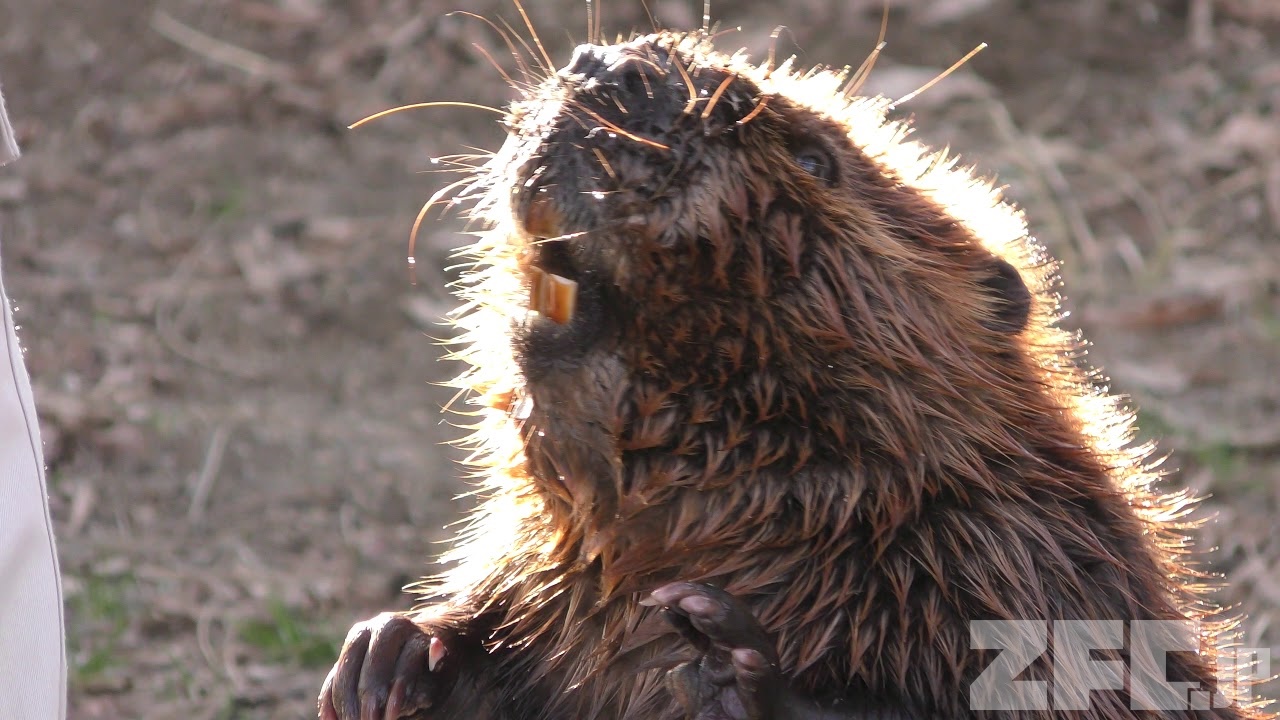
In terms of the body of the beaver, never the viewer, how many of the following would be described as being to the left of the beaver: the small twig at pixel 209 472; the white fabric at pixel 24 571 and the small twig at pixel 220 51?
0

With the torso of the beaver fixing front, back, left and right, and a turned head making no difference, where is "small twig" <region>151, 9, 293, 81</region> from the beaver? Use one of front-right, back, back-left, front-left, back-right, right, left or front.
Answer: right

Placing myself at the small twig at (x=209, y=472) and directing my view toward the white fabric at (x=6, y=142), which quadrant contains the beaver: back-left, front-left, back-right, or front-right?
front-left

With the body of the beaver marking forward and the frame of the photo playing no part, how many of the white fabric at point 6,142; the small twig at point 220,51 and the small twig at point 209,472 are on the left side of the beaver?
0

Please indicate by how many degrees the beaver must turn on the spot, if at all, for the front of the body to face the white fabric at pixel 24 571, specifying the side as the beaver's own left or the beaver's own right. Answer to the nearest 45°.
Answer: approximately 45° to the beaver's own right

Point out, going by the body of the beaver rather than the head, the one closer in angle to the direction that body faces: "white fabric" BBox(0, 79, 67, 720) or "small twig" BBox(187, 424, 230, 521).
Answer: the white fabric

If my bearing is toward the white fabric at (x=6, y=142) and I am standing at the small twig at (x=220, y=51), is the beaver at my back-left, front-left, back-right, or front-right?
front-left

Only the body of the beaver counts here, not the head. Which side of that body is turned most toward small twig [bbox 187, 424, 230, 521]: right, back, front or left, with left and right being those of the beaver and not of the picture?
right

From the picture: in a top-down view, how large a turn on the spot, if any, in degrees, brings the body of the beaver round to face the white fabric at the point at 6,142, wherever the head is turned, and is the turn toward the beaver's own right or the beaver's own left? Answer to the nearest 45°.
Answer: approximately 45° to the beaver's own right

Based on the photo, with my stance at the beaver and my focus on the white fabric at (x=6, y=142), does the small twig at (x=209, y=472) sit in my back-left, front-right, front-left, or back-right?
front-right

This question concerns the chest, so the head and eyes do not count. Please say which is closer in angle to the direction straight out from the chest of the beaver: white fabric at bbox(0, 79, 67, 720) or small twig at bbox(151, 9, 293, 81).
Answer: the white fabric

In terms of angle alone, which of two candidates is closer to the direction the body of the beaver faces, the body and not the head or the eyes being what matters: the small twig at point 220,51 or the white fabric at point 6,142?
the white fabric

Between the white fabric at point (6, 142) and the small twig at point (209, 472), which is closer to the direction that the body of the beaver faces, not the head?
the white fabric
